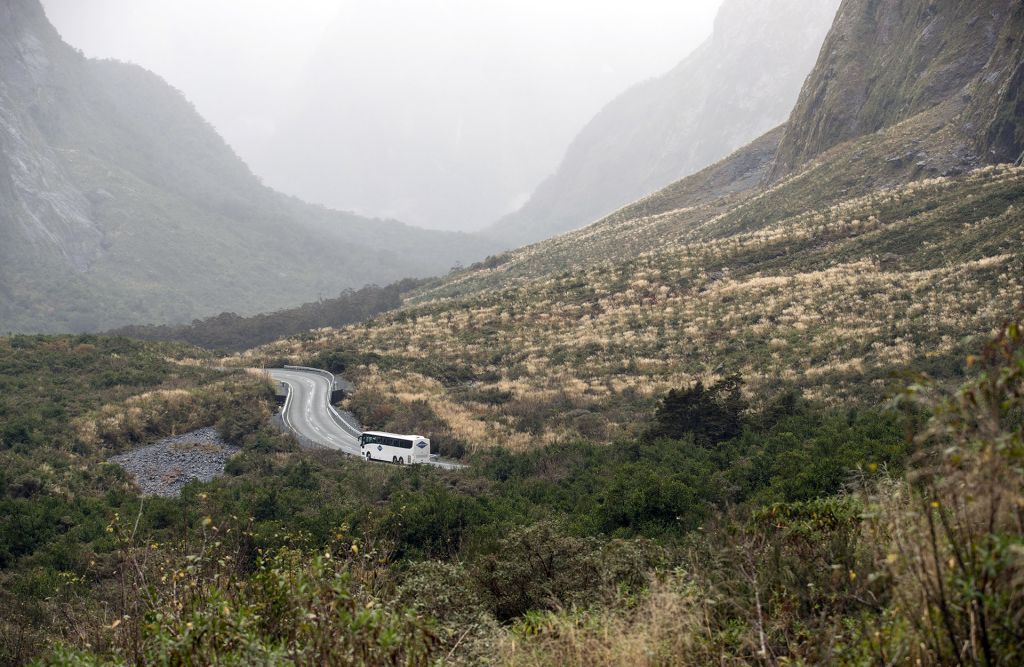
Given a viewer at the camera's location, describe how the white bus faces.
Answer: facing away from the viewer and to the left of the viewer

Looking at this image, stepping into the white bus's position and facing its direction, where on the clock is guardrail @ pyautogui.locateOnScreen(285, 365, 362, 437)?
The guardrail is roughly at 1 o'clock from the white bus.

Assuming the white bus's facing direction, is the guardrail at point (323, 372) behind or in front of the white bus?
in front
